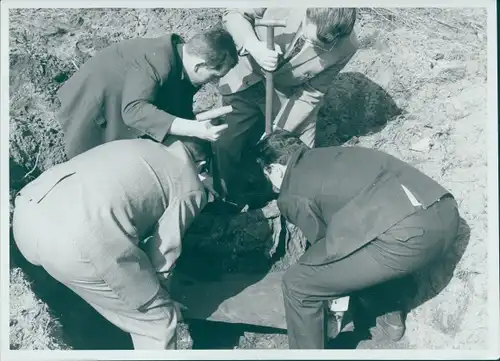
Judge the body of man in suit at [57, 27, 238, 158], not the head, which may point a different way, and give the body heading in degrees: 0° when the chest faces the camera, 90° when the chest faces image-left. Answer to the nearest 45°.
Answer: approximately 270°

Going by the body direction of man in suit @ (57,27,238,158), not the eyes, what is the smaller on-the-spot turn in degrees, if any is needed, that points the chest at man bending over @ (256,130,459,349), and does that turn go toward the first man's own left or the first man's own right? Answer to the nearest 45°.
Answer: approximately 45° to the first man's own right
